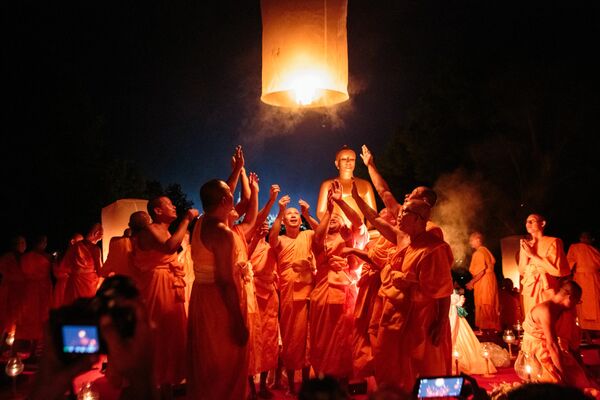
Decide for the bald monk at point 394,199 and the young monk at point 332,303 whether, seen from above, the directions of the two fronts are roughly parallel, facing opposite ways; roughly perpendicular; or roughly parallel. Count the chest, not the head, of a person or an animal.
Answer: roughly perpendicular

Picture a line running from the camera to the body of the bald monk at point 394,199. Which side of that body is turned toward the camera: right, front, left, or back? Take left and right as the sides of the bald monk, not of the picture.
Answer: left

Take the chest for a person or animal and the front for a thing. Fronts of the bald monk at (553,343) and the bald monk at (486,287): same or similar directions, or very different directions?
very different directions

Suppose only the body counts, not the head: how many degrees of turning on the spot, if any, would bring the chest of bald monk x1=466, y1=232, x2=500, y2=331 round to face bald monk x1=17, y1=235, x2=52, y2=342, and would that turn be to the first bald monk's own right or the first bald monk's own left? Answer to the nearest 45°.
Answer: approximately 45° to the first bald monk's own left
